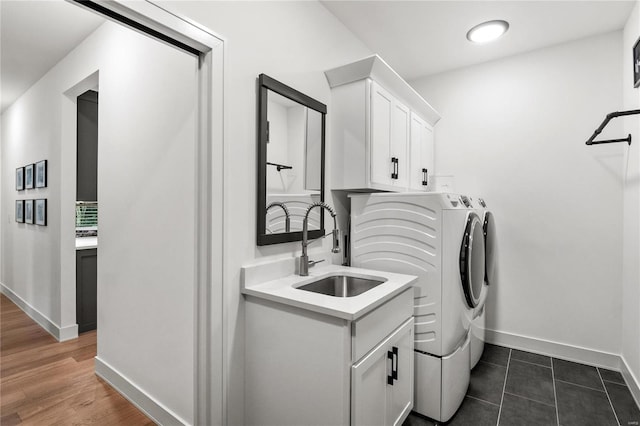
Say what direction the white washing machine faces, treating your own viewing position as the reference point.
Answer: facing to the right of the viewer

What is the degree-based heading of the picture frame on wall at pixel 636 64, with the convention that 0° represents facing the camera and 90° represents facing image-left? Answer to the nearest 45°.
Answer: approximately 90°

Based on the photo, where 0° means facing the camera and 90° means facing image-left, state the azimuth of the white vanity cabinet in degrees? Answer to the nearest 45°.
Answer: approximately 315°

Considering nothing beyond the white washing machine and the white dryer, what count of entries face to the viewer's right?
2

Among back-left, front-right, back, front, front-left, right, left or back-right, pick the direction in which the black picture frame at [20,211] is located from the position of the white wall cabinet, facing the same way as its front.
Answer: back-right

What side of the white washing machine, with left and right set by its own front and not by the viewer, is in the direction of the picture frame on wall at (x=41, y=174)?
back

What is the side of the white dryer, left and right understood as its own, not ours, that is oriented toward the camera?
right

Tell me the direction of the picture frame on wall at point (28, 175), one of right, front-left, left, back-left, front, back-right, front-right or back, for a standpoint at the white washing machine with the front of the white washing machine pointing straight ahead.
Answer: back
